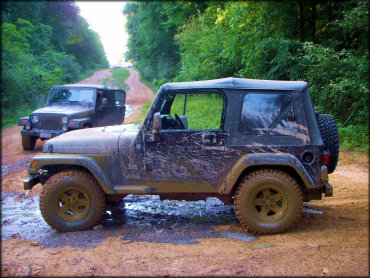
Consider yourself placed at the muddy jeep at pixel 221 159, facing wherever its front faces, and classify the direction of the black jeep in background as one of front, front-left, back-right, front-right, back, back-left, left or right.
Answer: front-right

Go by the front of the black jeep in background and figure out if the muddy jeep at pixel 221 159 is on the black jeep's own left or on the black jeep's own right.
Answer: on the black jeep's own left

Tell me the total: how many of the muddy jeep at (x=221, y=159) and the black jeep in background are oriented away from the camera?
0

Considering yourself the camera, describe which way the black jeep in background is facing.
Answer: facing the viewer and to the left of the viewer

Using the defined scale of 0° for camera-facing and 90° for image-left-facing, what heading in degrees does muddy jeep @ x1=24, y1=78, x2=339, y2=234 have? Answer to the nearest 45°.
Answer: approximately 90°
